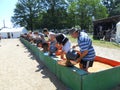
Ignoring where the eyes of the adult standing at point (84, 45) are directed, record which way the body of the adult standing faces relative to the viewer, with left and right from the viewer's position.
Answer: facing to the left of the viewer
